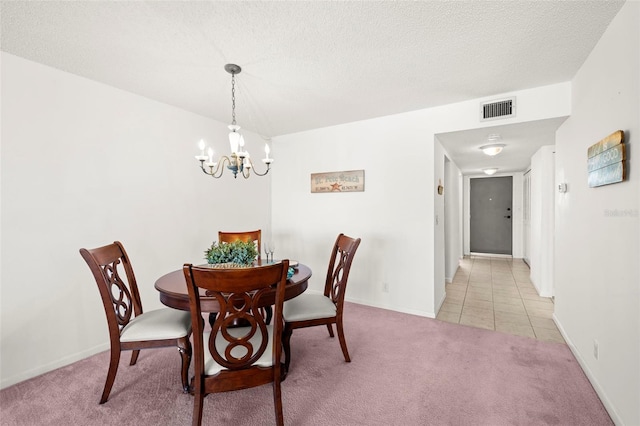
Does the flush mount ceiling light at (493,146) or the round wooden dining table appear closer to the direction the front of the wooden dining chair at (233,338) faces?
the round wooden dining table

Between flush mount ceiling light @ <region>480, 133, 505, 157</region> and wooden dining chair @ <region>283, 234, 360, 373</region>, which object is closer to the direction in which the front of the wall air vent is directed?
the wooden dining chair

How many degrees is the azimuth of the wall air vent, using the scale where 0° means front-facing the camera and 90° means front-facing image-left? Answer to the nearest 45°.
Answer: approximately 0°

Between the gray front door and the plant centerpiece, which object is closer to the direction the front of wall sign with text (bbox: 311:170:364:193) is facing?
the plant centerpiece

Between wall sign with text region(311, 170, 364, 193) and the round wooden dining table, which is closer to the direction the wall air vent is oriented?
the round wooden dining table

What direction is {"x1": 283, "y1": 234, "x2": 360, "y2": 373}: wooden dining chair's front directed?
to the viewer's left

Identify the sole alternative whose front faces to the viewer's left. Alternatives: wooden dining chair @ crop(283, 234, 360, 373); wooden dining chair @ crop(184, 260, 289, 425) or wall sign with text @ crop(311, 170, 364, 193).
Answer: wooden dining chair @ crop(283, 234, 360, 373)

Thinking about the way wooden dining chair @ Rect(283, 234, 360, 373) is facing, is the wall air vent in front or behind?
behind

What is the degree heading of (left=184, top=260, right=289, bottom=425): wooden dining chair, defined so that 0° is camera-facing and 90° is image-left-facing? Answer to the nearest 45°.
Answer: approximately 180°

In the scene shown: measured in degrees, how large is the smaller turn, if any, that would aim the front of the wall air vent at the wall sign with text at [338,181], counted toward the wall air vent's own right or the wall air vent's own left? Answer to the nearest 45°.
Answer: approximately 90° to the wall air vent's own right
